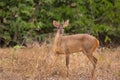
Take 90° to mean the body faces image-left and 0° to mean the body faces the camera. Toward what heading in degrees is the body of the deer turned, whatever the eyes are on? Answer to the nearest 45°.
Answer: approximately 90°
